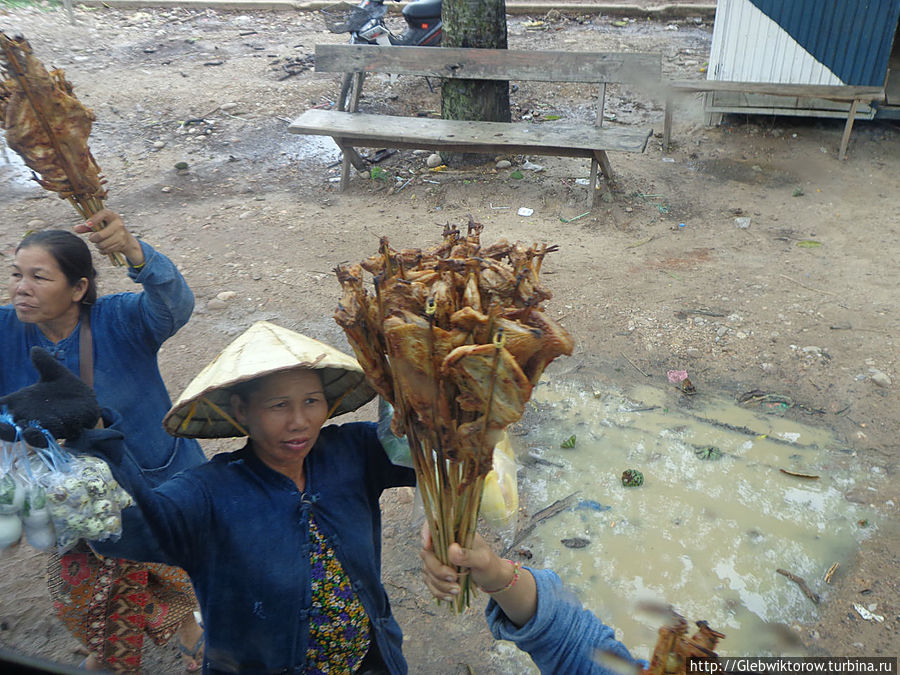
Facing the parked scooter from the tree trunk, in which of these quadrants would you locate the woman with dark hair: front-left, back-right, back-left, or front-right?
back-left

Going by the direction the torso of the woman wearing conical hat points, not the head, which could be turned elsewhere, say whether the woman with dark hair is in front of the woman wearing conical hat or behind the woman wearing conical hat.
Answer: behind

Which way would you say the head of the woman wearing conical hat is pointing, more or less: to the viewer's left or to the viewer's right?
to the viewer's right

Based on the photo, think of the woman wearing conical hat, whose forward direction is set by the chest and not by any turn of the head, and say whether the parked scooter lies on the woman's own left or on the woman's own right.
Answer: on the woman's own left

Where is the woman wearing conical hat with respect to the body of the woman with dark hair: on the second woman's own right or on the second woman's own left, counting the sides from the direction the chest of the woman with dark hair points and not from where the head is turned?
on the second woman's own left

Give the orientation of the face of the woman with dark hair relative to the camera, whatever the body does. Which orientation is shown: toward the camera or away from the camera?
toward the camera

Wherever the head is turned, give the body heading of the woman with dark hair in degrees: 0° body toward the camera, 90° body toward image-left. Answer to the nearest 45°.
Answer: approximately 45°

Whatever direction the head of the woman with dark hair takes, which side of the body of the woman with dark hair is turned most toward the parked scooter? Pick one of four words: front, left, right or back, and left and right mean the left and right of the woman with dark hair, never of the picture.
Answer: back

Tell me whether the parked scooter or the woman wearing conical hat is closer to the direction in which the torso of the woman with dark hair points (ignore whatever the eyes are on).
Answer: the woman wearing conical hat

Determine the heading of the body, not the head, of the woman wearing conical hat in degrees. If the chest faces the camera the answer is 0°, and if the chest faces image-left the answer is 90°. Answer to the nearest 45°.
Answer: approximately 315°

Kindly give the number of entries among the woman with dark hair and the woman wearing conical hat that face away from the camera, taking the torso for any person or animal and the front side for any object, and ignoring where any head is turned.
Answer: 0

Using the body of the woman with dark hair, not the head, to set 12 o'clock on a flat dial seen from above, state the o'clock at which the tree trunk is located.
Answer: The tree trunk is roughly at 6 o'clock from the woman with dark hair.
